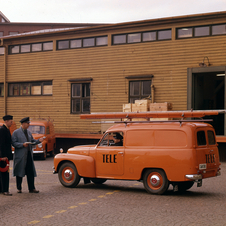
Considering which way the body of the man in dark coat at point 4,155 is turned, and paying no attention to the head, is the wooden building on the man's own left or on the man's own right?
on the man's own left

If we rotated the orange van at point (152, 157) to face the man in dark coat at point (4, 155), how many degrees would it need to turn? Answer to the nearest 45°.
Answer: approximately 45° to its left

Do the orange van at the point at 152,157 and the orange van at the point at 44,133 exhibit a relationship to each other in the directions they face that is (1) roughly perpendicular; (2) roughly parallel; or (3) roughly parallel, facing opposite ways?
roughly perpendicular

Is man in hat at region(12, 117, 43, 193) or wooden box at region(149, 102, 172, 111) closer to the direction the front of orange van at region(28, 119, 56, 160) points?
the man in hat

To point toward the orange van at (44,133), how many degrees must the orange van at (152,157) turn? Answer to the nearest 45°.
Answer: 0° — it already faces it

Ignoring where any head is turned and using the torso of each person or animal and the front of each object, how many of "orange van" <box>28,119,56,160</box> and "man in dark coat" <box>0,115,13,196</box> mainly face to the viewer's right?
1

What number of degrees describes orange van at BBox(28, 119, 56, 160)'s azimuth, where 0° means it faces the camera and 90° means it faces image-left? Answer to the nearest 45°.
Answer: approximately 45°

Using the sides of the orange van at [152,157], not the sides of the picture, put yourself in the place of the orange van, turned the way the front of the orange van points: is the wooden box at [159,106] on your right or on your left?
on your right

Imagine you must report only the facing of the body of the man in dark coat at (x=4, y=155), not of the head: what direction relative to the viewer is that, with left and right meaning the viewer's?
facing to the right of the viewer

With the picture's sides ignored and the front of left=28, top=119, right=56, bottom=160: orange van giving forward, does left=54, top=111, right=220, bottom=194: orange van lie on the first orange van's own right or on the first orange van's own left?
on the first orange van's own left

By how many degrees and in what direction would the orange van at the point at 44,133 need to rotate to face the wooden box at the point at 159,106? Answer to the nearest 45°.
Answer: approximately 90° to its left

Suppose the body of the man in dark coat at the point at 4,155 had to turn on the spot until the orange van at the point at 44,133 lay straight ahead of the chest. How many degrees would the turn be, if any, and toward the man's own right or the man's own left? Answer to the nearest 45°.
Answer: approximately 90° to the man's own left
